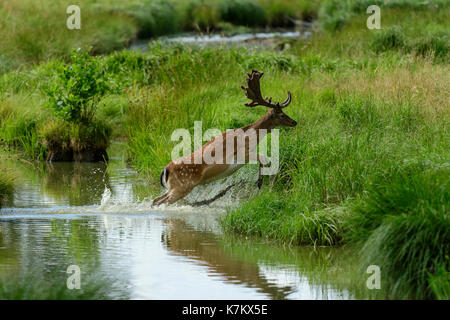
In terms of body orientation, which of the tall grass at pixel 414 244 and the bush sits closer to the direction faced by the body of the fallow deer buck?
the tall grass

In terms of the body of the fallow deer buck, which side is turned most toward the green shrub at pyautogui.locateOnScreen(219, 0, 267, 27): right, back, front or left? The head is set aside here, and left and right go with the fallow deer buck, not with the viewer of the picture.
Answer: left

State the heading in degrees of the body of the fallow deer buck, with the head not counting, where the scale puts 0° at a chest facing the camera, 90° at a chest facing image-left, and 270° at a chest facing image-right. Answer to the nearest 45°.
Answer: approximately 270°

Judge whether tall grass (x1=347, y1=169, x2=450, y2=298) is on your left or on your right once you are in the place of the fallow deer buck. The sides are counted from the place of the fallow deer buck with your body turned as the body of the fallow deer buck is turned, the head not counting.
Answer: on your right

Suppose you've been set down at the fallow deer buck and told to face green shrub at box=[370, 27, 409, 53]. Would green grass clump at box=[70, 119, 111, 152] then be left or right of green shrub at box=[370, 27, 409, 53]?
left

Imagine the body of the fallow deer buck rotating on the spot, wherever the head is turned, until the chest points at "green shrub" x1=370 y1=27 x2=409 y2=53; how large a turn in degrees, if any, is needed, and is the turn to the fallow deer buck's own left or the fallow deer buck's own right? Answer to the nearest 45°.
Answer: approximately 90° to the fallow deer buck's own left
